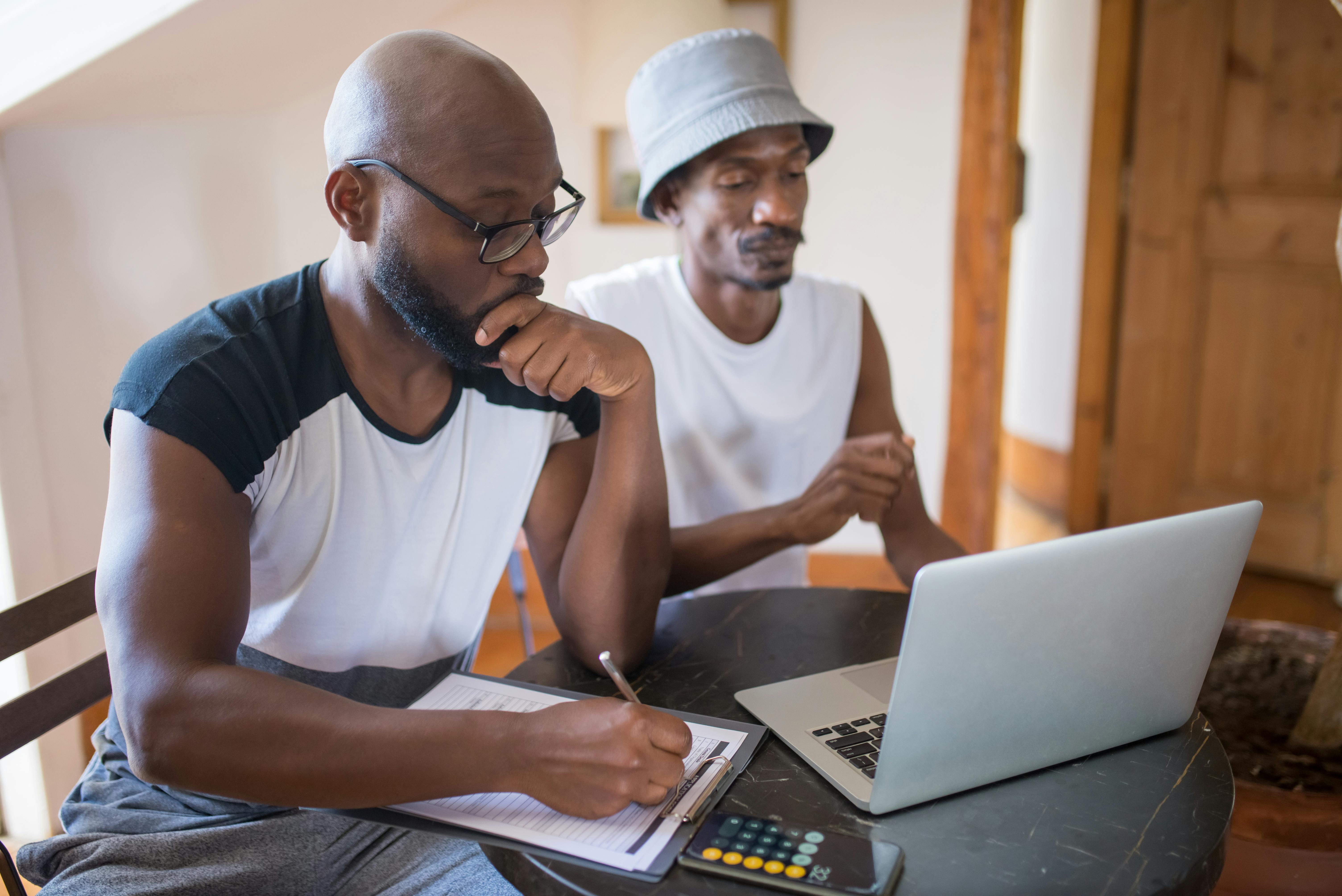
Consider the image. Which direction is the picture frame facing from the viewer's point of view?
toward the camera

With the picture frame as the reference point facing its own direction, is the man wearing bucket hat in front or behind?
in front

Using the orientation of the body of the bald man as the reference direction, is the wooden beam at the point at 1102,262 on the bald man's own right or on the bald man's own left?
on the bald man's own left

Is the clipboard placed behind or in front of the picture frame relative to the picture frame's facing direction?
in front

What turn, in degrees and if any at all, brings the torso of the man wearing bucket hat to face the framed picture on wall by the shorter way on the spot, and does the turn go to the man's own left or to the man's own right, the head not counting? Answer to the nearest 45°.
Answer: approximately 135° to the man's own left

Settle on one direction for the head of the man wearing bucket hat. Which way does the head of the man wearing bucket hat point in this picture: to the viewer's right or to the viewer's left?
to the viewer's right

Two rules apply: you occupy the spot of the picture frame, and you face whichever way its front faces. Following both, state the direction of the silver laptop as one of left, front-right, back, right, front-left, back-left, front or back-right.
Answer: front

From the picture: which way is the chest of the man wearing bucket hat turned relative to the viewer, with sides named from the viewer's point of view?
facing the viewer and to the right of the viewer

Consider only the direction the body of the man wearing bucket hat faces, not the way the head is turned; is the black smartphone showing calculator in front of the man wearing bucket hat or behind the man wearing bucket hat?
in front

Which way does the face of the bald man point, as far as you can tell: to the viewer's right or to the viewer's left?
to the viewer's right

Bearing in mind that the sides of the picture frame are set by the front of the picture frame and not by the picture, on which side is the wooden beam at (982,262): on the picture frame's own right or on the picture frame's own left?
on the picture frame's own left

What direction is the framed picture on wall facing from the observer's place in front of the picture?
facing the viewer
